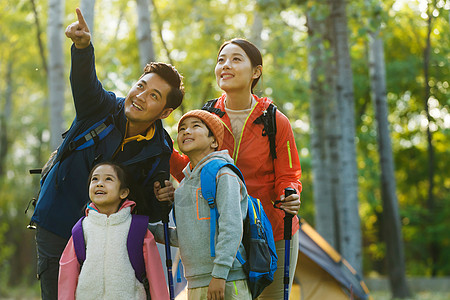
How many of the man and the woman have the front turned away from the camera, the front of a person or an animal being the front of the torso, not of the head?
0

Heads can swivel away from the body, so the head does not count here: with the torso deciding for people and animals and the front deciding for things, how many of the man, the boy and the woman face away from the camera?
0

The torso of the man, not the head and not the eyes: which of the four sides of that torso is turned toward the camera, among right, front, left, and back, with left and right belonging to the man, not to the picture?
front

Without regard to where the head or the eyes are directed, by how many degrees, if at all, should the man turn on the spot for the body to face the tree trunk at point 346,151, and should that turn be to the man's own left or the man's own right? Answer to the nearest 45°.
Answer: approximately 135° to the man's own left

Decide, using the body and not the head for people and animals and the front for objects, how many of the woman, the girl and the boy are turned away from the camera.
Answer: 0

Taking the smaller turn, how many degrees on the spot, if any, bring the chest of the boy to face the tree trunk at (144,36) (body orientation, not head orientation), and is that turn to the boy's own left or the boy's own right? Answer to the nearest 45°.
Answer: approximately 135° to the boy's own right

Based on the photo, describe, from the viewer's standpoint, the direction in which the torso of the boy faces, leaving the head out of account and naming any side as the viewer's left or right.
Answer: facing the viewer and to the left of the viewer

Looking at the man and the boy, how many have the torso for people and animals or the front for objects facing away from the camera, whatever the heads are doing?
0

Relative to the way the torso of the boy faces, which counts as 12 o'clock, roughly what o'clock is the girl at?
The girl is roughly at 2 o'clock from the boy.

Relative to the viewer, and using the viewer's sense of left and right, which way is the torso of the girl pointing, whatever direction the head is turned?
facing the viewer

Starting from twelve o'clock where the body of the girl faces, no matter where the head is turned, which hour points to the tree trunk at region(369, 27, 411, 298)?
The tree trunk is roughly at 7 o'clock from the girl.

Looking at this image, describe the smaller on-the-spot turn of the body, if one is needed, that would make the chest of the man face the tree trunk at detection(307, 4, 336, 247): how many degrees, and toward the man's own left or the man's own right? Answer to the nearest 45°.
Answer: approximately 135° to the man's own left

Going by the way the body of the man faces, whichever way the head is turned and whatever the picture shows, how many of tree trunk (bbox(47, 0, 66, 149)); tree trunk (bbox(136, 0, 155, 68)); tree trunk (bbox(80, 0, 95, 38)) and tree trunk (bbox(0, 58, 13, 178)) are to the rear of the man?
4
